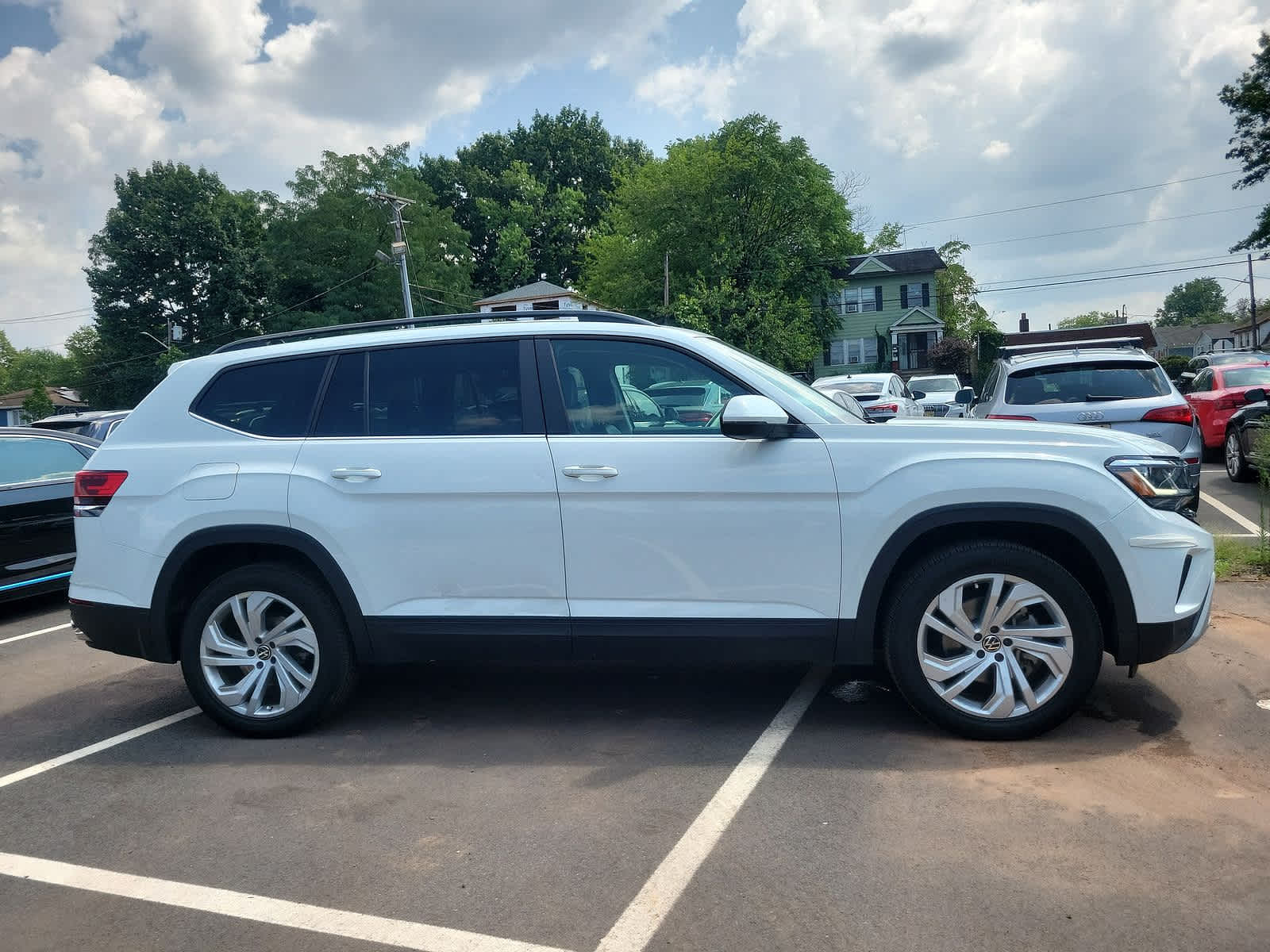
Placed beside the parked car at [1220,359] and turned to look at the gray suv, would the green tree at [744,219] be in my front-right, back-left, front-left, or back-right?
back-right

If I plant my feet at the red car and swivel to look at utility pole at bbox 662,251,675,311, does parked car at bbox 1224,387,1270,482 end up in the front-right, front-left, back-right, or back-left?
back-left

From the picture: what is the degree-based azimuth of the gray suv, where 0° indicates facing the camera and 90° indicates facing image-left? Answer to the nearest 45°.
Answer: approximately 180°

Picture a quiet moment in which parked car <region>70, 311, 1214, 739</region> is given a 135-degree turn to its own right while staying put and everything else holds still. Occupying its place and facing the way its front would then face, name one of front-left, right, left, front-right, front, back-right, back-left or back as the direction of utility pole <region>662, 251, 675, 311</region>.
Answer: back-right

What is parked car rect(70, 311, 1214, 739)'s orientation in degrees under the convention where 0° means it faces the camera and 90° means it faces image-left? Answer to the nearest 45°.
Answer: approximately 270°

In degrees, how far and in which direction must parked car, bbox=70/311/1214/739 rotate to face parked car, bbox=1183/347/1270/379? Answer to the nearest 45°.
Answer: approximately 45° to its left

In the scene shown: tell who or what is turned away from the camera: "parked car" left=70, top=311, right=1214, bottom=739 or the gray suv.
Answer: the gray suv

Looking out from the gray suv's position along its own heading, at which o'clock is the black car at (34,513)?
The black car is roughly at 8 o'clock from the gray suv.

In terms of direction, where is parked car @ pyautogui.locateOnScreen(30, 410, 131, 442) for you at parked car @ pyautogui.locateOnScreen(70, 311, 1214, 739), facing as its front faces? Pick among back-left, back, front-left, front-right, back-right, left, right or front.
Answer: back-left

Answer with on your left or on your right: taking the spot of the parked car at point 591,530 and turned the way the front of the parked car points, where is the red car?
on your left

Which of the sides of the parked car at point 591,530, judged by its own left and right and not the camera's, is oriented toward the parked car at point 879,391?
left

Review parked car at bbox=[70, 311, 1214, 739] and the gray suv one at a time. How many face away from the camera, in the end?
1
